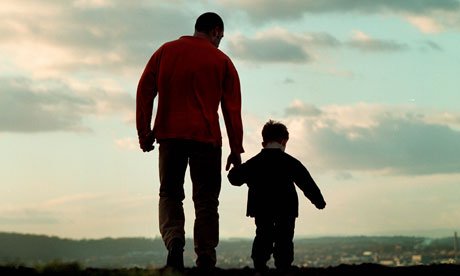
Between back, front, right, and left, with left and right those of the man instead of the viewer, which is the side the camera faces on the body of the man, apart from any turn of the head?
back

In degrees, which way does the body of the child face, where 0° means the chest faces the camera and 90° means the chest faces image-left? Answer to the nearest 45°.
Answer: approximately 180°

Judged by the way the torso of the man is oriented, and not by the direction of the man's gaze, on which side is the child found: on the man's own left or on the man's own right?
on the man's own right

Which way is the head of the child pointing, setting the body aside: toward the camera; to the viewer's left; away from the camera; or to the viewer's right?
away from the camera

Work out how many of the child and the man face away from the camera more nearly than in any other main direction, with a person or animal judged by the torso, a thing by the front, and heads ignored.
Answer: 2

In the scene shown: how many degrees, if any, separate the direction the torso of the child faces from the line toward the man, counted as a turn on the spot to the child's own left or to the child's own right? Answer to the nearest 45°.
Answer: approximately 90° to the child's own left

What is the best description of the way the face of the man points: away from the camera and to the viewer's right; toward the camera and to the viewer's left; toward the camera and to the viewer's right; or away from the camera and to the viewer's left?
away from the camera and to the viewer's right
